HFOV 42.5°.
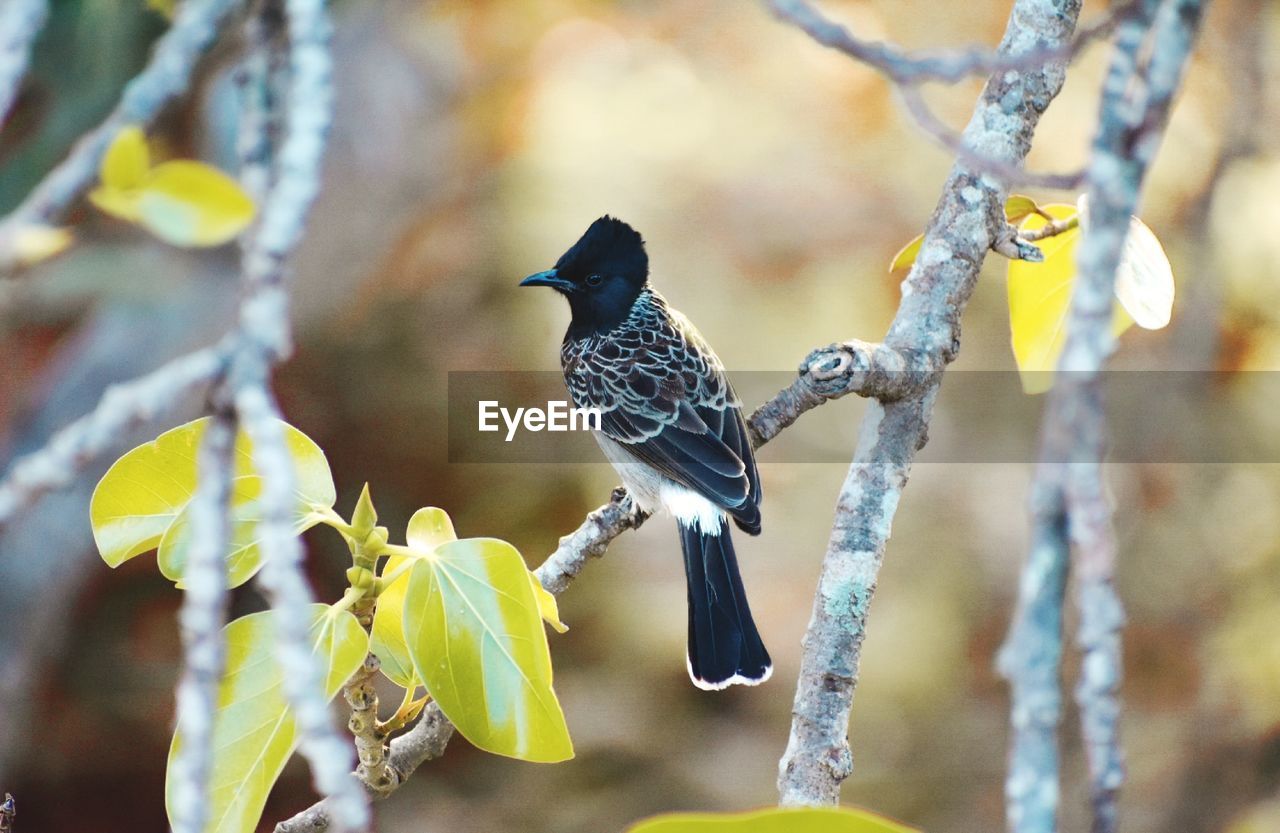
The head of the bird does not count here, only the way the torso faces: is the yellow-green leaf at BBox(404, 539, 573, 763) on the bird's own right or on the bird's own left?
on the bird's own left

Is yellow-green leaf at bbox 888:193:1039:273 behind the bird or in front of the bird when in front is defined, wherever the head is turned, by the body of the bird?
behind

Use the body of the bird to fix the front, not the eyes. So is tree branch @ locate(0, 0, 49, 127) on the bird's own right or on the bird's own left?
on the bird's own left

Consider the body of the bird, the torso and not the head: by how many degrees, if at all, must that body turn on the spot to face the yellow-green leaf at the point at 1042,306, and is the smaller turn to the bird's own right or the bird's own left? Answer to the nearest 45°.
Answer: approximately 180°

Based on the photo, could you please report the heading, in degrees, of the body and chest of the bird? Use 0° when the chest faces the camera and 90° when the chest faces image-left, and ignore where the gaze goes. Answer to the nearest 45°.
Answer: approximately 135°
